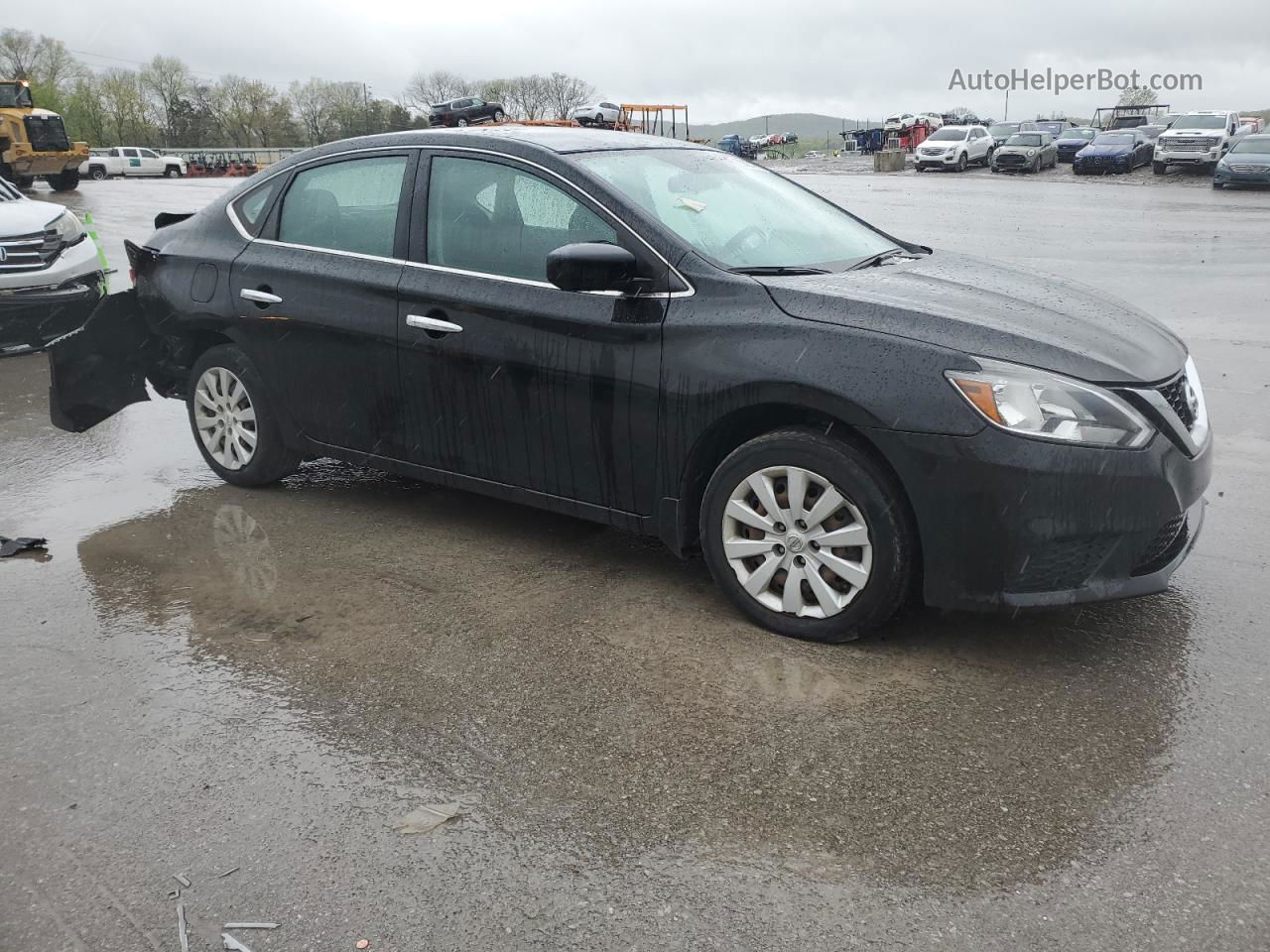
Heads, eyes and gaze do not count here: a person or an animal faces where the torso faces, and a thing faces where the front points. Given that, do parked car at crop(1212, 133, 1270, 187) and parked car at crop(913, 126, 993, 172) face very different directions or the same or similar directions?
same or similar directions

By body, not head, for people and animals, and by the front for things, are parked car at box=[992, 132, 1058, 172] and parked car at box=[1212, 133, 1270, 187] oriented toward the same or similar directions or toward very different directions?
same or similar directions

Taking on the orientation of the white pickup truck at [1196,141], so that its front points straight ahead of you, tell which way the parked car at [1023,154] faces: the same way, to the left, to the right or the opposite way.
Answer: the same way

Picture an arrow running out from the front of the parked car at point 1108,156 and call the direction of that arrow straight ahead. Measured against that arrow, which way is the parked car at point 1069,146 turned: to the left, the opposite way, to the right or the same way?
the same way

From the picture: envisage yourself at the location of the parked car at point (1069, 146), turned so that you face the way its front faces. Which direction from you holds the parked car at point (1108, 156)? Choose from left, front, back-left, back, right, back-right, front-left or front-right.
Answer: front-left

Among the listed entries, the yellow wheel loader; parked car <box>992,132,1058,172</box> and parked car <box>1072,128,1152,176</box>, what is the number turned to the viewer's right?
0

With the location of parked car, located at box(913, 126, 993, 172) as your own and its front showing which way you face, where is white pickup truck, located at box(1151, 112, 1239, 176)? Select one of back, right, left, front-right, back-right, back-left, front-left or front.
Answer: left

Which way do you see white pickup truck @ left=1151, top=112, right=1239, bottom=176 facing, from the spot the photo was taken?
facing the viewer and to the left of the viewer

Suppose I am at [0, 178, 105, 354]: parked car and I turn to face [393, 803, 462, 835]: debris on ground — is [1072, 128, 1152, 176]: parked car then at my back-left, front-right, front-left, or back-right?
back-left

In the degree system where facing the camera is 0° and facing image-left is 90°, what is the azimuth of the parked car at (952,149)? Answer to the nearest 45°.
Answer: approximately 45°

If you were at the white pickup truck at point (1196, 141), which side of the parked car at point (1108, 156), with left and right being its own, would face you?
left

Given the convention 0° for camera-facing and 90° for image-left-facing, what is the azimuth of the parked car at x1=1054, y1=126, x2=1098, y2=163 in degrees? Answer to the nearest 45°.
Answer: approximately 45°

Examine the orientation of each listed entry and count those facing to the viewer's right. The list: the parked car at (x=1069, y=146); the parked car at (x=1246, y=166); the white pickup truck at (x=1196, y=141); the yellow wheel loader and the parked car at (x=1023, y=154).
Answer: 0

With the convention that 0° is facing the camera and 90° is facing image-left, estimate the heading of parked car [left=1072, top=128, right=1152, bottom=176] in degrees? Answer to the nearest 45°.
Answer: approximately 45°

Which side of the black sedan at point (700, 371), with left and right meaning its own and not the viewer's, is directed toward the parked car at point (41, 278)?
back

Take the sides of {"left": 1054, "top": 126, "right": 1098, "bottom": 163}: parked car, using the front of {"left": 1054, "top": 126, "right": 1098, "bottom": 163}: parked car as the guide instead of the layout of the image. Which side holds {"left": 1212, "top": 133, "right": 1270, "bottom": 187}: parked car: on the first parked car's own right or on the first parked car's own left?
on the first parked car's own left

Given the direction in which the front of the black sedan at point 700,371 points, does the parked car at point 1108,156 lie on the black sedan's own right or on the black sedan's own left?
on the black sedan's own left

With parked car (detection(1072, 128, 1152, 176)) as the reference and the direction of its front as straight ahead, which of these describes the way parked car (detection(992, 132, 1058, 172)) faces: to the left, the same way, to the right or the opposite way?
the same way
